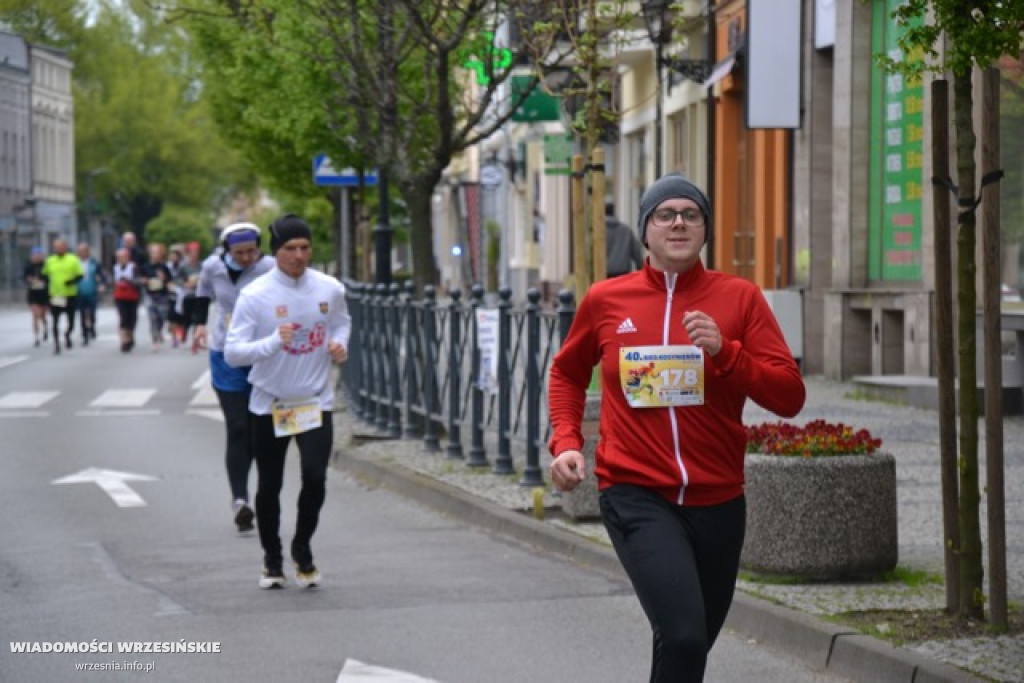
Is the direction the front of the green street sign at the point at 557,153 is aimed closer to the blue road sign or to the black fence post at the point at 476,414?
the black fence post

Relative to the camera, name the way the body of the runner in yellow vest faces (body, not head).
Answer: toward the camera

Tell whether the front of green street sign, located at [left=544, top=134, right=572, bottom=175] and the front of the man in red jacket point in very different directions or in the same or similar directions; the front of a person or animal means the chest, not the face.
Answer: same or similar directions

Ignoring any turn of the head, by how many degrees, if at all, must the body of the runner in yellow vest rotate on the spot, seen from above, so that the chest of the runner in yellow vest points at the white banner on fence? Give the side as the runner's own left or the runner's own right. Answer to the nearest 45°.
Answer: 0° — they already face it

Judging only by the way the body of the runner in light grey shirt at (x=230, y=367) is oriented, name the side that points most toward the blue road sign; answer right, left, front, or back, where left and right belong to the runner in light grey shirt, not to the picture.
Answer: back

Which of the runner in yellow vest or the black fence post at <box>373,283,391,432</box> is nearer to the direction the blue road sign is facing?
the black fence post

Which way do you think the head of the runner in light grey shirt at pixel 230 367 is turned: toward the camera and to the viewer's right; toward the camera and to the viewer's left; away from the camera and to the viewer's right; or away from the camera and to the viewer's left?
toward the camera and to the viewer's right

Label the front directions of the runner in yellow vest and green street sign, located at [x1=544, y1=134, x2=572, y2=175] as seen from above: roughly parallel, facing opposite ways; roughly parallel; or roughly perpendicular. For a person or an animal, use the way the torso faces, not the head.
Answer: roughly parallel

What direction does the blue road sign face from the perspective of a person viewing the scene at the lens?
facing the viewer

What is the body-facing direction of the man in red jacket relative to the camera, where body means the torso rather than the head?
toward the camera

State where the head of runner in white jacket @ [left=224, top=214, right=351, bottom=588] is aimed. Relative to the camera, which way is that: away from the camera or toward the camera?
toward the camera

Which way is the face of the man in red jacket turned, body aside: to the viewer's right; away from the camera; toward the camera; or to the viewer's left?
toward the camera

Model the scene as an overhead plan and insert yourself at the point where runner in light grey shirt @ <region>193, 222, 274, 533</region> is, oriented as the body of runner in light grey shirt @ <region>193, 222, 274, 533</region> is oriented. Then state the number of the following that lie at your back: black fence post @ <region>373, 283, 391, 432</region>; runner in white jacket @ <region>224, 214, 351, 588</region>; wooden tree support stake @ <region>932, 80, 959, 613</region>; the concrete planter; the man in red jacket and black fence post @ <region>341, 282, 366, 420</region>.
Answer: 2

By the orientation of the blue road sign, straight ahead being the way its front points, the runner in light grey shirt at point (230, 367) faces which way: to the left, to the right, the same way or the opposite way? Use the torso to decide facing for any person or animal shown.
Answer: the same way

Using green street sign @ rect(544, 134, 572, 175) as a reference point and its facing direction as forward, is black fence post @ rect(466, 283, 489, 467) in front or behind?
in front

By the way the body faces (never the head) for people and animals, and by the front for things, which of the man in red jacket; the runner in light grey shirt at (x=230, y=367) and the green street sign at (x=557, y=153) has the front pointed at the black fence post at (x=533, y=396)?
the green street sign
